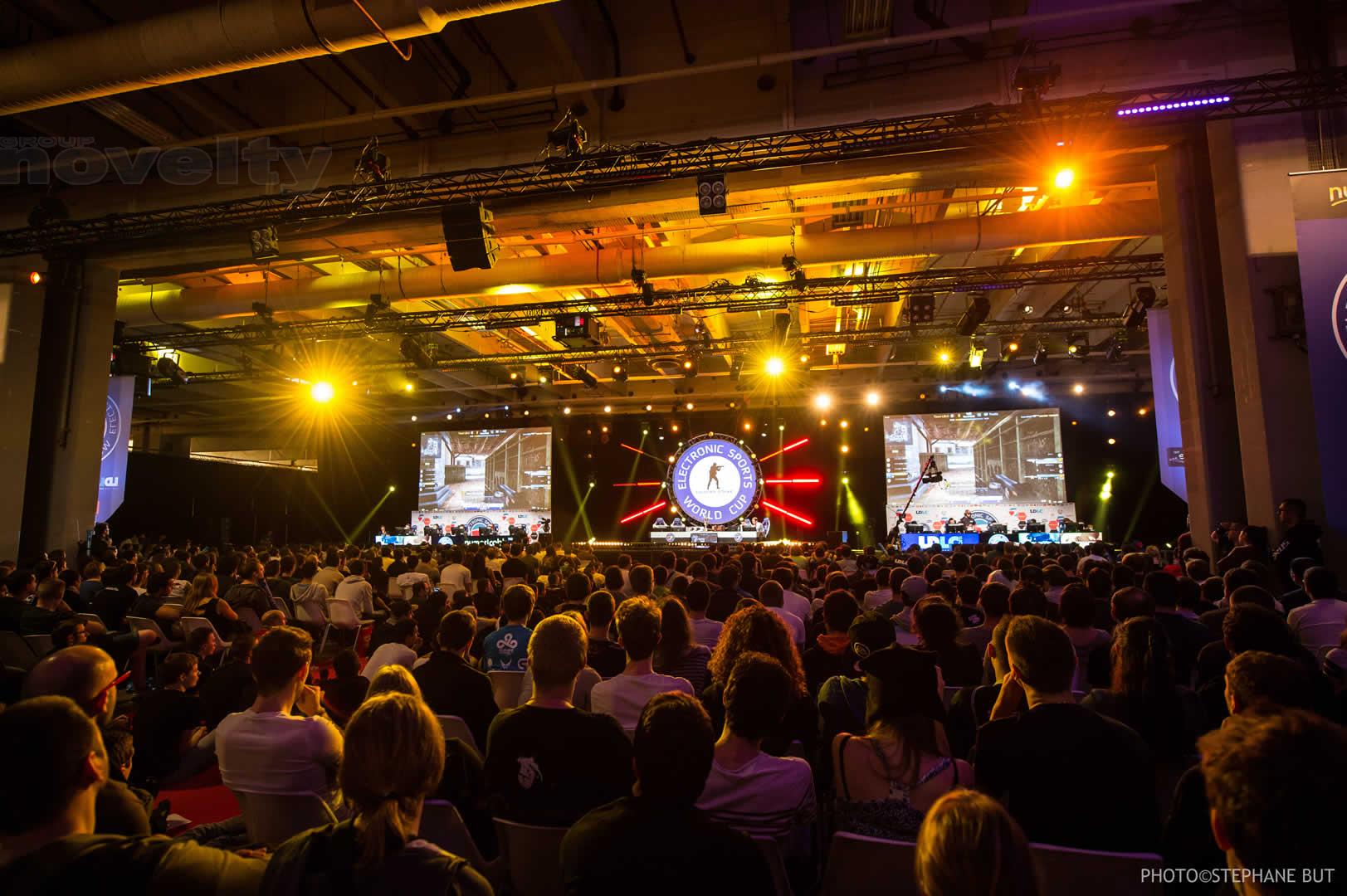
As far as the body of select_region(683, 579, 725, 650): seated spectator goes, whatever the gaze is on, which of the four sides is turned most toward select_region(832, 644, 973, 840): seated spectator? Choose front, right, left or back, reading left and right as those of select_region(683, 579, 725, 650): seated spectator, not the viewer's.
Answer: back

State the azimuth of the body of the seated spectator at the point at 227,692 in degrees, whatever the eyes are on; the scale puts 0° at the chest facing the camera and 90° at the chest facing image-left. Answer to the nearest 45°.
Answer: approximately 225°

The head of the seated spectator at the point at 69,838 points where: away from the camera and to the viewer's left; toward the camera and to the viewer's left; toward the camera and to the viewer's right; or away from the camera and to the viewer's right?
away from the camera and to the viewer's right

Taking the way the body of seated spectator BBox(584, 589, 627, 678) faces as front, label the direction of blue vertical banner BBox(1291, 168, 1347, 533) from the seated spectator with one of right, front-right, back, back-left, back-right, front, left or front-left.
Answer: right

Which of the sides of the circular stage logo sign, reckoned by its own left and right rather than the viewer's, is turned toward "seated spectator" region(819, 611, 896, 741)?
front

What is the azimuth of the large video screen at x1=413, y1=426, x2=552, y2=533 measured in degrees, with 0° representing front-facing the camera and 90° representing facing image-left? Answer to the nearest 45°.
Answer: approximately 0°

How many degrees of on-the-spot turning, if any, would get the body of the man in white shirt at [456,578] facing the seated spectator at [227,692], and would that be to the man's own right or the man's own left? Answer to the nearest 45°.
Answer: approximately 180°

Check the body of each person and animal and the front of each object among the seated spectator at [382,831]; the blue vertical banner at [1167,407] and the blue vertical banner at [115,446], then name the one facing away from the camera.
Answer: the seated spectator

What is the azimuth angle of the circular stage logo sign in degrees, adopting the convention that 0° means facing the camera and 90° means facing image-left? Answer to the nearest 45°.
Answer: approximately 0°

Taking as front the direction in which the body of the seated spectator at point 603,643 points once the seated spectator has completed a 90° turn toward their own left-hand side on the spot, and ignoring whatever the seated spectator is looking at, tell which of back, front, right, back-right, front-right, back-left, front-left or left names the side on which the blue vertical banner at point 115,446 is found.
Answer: front-right

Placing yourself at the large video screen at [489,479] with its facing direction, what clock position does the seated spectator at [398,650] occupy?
The seated spectator is roughly at 12 o'clock from the large video screen.

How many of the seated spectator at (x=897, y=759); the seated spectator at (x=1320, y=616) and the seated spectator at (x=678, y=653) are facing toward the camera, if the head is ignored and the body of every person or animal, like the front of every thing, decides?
0

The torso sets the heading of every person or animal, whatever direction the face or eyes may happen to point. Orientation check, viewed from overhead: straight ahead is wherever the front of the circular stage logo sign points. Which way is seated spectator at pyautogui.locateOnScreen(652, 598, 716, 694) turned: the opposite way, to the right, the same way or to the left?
the opposite way

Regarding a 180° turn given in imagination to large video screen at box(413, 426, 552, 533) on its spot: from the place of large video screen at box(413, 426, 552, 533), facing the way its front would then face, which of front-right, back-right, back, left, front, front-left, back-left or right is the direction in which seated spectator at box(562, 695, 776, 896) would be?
back

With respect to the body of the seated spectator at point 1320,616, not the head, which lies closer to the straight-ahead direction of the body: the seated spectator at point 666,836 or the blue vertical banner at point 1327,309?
the blue vertical banner

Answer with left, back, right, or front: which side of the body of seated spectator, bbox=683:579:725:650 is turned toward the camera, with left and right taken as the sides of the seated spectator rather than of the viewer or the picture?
back

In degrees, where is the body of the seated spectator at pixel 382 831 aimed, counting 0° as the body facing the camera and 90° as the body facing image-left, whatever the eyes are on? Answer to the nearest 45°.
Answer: approximately 180°

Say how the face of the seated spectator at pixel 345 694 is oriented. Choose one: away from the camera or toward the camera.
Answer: away from the camera
